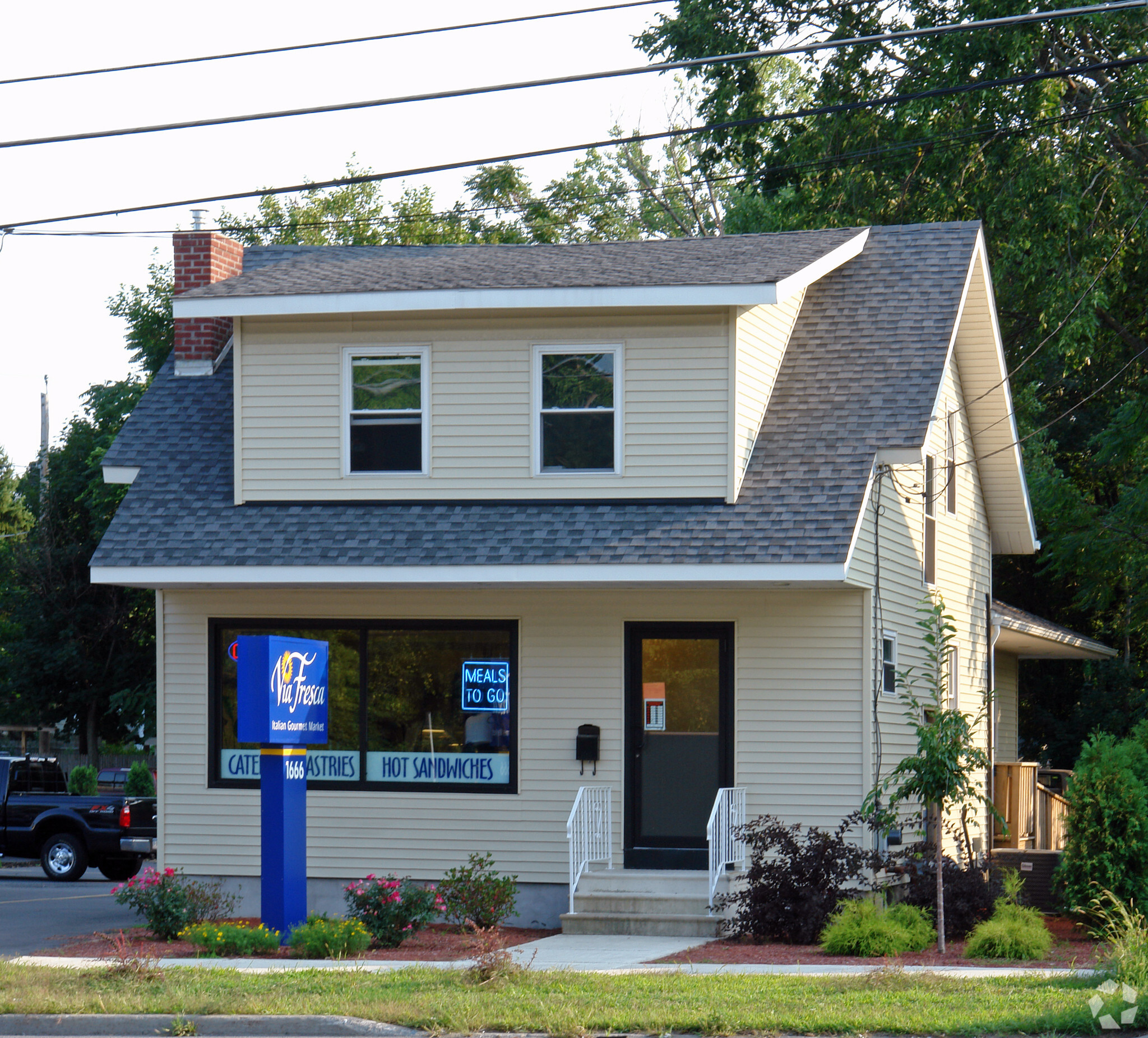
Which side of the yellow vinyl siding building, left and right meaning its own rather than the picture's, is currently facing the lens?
front

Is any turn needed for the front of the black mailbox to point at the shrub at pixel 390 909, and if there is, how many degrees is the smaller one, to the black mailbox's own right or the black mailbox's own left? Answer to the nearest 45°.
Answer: approximately 45° to the black mailbox's own right

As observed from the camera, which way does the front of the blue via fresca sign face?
facing the viewer and to the right of the viewer

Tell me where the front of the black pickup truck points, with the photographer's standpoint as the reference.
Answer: facing away from the viewer and to the left of the viewer

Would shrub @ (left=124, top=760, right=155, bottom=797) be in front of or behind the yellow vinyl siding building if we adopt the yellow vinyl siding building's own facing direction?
behind

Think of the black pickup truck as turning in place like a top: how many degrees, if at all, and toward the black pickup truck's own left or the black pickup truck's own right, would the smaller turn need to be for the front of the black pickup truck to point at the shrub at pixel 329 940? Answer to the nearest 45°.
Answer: approximately 135° to the black pickup truck's own left

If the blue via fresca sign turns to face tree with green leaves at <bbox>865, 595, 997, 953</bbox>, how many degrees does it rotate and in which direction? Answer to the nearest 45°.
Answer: approximately 45° to its left

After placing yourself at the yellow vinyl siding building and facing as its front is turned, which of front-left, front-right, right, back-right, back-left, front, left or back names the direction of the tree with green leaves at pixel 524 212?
back

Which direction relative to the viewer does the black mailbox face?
toward the camera

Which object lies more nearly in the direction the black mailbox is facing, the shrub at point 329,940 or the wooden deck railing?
the shrub

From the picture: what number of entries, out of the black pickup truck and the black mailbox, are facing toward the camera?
1

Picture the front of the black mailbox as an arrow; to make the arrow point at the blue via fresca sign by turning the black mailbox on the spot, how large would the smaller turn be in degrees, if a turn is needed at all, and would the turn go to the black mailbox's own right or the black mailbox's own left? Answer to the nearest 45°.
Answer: approximately 45° to the black mailbox's own right
